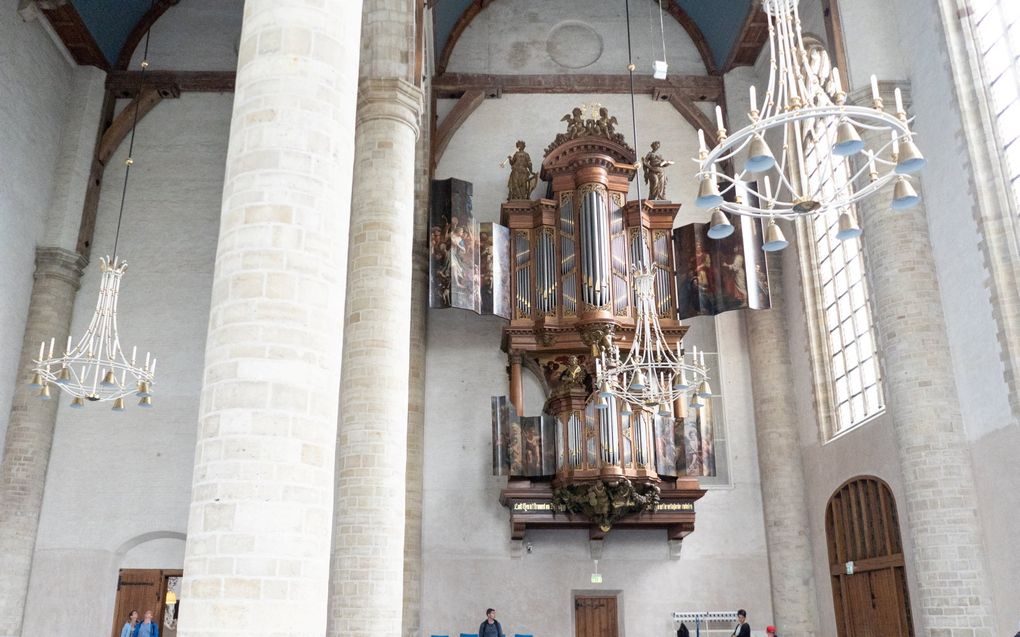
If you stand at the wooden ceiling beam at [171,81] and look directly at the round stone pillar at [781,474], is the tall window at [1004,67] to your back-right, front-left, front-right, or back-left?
front-right

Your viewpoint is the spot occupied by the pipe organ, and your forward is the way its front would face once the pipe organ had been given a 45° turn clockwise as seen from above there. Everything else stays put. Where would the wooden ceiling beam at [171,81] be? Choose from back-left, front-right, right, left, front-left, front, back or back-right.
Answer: front-right

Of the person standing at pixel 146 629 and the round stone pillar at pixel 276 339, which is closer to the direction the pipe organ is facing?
the round stone pillar

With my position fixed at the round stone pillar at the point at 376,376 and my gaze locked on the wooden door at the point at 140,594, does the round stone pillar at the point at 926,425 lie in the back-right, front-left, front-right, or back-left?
back-right

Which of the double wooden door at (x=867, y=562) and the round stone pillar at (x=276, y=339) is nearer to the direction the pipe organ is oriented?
the round stone pillar

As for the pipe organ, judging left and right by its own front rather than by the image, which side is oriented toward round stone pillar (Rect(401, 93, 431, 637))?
right

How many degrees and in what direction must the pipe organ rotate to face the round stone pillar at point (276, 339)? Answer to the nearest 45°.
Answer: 0° — it already faces it

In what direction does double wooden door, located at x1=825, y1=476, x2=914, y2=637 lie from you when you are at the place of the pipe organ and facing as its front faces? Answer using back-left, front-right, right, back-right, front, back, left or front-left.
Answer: left

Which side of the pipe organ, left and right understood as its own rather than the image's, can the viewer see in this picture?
front

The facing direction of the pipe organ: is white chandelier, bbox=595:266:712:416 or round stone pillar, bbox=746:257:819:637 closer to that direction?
the white chandelier

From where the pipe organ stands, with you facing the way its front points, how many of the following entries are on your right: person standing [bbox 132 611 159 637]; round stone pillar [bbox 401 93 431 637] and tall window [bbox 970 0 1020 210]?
2

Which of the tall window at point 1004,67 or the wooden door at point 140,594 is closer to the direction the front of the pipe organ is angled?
the tall window

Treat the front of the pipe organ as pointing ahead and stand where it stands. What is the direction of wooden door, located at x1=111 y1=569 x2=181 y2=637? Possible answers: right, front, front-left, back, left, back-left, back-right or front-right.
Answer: right
